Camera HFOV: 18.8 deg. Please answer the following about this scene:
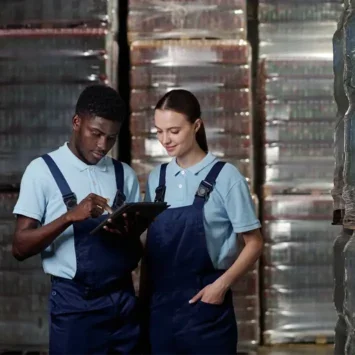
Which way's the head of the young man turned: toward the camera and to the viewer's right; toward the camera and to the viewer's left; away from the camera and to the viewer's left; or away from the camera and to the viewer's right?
toward the camera and to the viewer's right

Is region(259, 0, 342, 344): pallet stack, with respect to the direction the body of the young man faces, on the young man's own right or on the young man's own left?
on the young man's own left

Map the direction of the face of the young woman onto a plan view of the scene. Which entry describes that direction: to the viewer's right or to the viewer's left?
to the viewer's left

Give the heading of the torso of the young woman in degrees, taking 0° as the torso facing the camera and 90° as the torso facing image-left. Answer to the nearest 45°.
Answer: approximately 45°

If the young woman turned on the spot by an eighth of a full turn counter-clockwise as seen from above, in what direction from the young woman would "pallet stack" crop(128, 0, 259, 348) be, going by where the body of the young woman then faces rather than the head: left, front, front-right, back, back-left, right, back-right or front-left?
back
